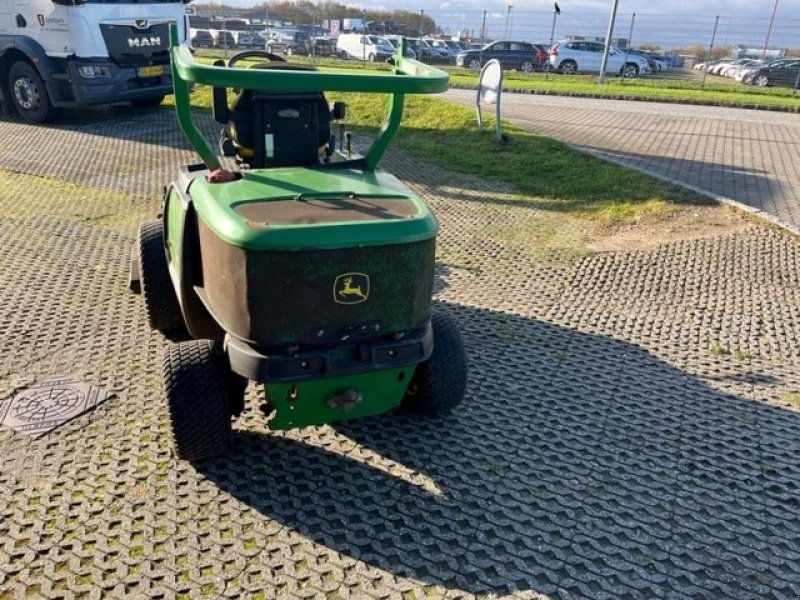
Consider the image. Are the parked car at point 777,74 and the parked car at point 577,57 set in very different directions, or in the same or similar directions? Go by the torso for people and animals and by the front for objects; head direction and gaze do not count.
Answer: very different directions

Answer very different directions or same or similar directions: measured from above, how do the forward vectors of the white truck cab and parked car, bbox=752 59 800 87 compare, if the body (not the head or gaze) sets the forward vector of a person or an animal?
very different directions

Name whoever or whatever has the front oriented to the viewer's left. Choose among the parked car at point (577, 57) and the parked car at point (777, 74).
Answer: the parked car at point (777, 74)

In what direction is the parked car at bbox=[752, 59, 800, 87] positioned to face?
to the viewer's left

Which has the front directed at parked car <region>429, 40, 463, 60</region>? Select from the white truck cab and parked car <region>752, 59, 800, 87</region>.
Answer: parked car <region>752, 59, 800, 87</region>

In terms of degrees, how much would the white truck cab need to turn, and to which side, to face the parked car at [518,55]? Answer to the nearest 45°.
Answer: approximately 90° to its left

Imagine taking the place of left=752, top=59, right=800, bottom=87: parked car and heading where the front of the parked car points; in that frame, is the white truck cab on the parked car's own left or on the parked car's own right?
on the parked car's own left

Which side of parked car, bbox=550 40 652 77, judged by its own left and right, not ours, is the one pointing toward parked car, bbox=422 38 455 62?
back

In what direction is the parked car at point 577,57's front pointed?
to the viewer's right

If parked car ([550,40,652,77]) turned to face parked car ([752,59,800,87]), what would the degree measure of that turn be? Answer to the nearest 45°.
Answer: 0° — it already faces it

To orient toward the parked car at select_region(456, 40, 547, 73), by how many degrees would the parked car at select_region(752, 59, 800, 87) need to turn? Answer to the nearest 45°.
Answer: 0° — it already faces it

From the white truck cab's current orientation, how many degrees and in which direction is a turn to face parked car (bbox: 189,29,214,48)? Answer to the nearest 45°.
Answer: approximately 135° to its left
